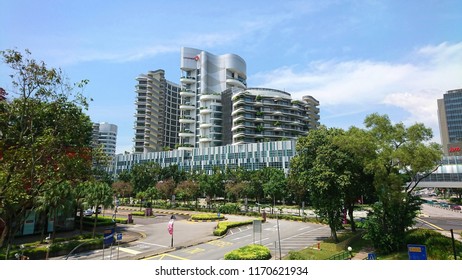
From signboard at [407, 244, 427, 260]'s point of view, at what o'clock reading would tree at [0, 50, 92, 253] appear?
The tree is roughly at 2 o'clock from the signboard.

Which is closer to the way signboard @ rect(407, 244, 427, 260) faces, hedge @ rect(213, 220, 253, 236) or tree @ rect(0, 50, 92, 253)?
the tree

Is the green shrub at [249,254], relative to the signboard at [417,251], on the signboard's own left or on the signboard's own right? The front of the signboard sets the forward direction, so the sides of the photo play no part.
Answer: on the signboard's own right

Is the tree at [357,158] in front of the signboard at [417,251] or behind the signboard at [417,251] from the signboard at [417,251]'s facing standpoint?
behind

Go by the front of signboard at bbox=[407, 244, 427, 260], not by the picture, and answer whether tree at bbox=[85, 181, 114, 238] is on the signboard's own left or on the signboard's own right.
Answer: on the signboard's own right

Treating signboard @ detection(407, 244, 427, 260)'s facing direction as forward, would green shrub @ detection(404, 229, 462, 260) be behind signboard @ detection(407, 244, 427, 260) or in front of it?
behind

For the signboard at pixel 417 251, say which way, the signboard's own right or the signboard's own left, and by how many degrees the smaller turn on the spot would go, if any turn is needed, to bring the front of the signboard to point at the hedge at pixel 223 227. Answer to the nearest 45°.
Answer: approximately 135° to the signboard's own right

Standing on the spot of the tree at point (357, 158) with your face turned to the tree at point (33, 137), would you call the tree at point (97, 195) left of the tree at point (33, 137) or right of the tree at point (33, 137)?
right

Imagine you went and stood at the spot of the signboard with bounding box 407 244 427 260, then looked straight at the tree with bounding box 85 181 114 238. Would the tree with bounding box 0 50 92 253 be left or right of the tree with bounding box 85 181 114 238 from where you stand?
left

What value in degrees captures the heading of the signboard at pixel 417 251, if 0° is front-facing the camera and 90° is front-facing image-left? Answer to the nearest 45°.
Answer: approximately 0°
